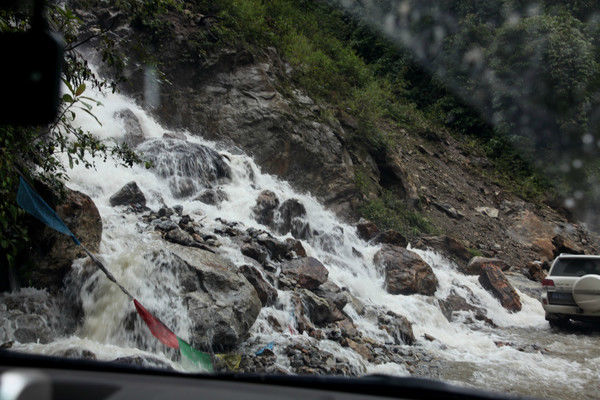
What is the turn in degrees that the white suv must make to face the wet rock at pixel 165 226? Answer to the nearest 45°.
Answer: approximately 135° to its left

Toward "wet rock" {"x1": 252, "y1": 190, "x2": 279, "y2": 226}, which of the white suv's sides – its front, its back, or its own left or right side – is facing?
left

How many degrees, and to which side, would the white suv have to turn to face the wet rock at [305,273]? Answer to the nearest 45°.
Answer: approximately 135° to its left

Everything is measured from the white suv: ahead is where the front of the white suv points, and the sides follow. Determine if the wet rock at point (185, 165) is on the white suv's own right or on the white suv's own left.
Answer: on the white suv's own left

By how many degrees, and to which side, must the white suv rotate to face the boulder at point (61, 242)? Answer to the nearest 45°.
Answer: approximately 135° to its left

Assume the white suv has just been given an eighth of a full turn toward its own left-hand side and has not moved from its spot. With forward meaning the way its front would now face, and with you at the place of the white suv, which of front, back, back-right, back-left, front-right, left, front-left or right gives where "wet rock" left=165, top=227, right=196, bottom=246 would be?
left

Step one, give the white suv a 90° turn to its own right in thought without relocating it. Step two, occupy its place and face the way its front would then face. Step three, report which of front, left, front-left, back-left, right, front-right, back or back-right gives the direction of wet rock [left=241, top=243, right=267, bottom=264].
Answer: back-right

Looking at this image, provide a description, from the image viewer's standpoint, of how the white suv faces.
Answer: facing away from the viewer

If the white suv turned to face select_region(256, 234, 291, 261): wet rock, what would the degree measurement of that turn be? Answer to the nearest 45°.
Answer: approximately 135° to its left

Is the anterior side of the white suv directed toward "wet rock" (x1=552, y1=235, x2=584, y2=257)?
yes

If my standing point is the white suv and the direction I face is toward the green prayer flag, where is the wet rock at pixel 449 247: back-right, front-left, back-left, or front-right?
back-right

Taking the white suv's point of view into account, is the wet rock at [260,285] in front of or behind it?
behind
